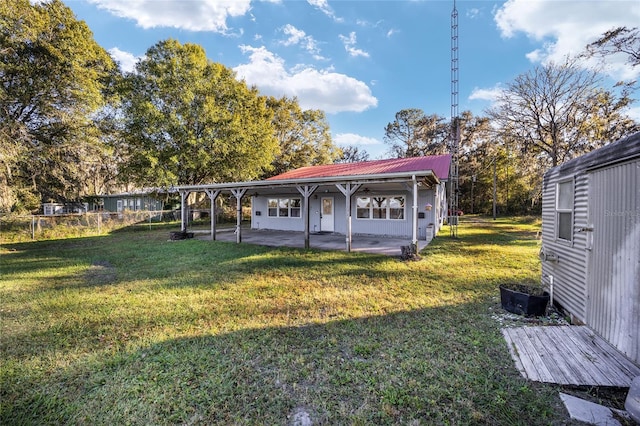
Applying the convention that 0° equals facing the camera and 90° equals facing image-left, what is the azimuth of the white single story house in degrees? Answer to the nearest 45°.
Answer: approximately 45°

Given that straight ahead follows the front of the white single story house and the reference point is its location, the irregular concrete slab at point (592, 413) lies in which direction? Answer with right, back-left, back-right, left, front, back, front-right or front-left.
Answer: front-left

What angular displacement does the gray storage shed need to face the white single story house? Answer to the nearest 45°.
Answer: approximately 90° to its right

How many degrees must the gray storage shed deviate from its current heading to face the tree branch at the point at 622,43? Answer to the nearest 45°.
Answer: approximately 135° to its right

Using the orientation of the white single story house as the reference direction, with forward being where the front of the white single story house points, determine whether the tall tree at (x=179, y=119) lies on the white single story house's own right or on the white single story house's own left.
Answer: on the white single story house's own right

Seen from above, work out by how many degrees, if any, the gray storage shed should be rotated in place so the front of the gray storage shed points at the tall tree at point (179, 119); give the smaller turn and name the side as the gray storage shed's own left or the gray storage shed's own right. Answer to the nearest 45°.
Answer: approximately 45° to the gray storage shed's own right

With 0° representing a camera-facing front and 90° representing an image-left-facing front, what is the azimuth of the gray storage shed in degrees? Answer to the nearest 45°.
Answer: approximately 45°

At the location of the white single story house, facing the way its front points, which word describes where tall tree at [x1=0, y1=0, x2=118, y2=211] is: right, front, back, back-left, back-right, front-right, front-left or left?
front-right

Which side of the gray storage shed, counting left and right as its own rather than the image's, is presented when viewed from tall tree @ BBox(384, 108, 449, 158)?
right

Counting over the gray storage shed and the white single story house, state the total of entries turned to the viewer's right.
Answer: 0
